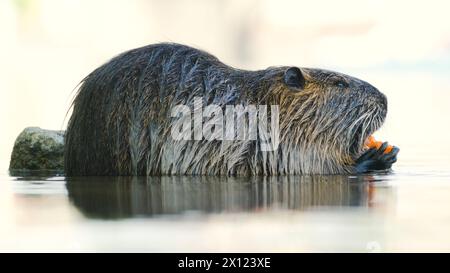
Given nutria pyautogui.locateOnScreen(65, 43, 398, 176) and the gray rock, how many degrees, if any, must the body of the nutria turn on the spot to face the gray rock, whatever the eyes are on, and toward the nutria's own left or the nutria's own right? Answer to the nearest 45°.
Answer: approximately 135° to the nutria's own left

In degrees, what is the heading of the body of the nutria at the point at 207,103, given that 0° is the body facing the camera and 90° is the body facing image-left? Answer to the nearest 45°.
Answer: approximately 270°
